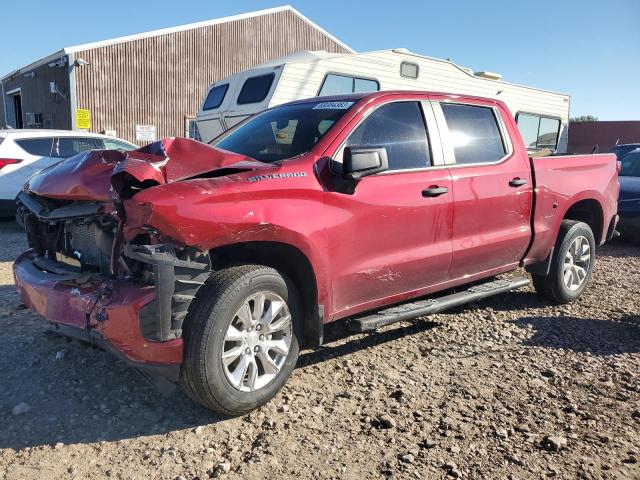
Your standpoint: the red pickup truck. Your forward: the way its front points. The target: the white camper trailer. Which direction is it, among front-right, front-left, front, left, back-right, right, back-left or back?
back-right

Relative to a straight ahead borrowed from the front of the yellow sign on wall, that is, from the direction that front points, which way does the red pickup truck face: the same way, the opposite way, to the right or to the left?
to the right

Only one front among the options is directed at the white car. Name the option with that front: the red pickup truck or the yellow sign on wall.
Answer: the yellow sign on wall

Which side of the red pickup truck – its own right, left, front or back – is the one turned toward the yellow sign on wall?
right

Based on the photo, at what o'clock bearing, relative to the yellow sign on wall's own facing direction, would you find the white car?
The white car is roughly at 12 o'clock from the yellow sign on wall.

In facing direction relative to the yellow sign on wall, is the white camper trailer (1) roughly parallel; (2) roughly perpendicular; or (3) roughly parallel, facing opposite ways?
roughly perpendicular
